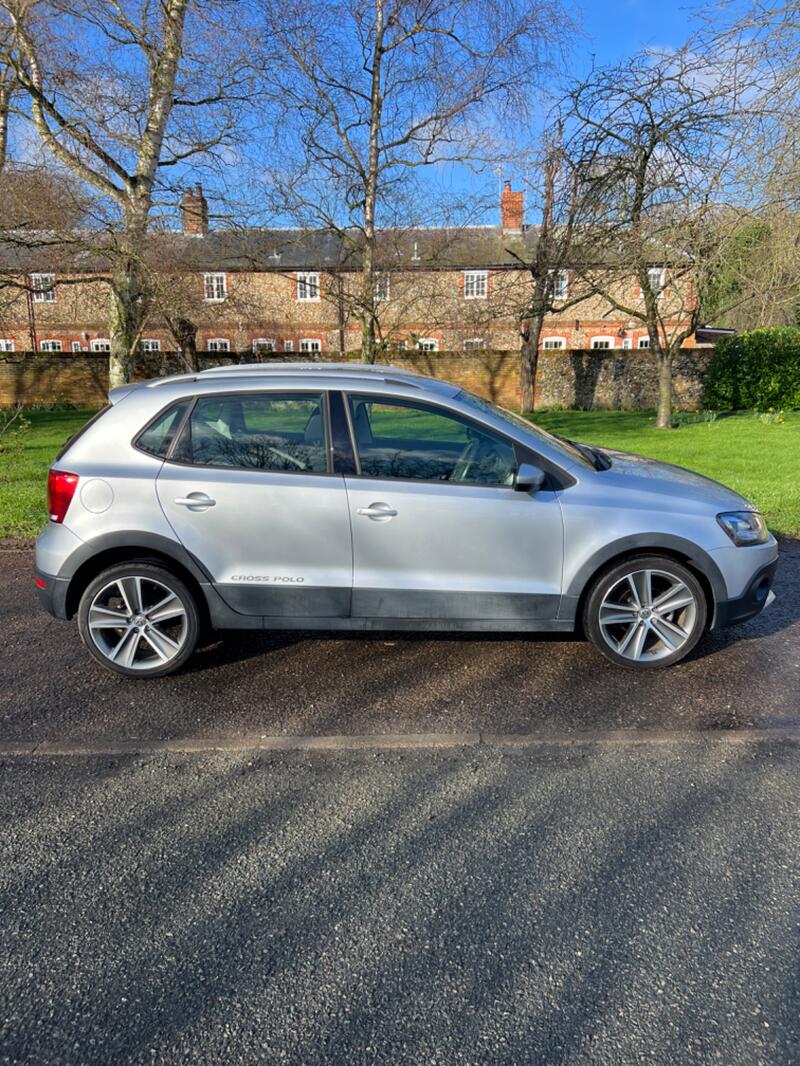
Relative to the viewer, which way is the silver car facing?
to the viewer's right

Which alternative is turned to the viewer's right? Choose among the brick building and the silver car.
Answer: the silver car

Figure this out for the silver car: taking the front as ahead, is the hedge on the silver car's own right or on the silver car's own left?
on the silver car's own left

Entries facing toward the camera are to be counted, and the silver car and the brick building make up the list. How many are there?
1

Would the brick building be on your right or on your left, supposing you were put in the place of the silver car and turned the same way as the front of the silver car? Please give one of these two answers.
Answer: on your left

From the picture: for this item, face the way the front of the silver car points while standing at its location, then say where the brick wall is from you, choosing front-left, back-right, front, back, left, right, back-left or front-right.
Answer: left

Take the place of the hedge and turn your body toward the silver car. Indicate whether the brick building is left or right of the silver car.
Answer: right

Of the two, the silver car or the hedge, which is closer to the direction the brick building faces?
the silver car

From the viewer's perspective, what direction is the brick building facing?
toward the camera

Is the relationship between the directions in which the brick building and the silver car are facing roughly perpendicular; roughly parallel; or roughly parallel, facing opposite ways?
roughly perpendicular
